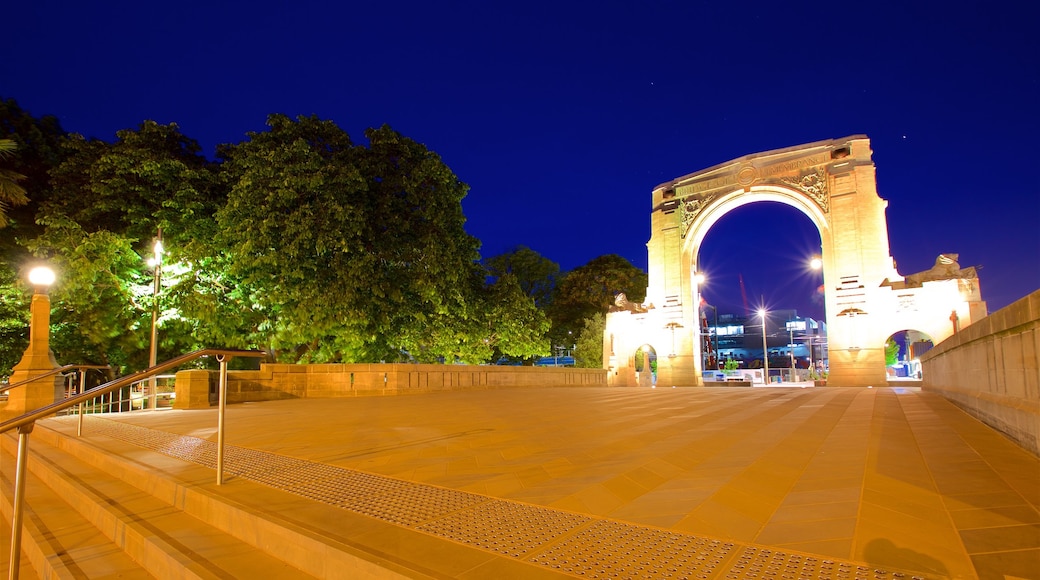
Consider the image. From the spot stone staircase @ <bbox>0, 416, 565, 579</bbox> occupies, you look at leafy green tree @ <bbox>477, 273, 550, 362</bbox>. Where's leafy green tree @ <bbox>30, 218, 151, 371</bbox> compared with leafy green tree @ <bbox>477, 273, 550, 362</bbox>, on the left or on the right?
left

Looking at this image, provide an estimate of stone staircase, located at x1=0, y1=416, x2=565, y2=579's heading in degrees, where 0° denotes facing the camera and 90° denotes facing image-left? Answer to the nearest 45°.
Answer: approximately 45°

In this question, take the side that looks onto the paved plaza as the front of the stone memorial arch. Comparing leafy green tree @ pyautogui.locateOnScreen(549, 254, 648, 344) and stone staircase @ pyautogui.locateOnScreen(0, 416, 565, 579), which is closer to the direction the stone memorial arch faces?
the stone staircase

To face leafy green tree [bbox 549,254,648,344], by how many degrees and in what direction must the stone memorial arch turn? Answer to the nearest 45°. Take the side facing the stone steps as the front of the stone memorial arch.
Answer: approximately 90° to its right

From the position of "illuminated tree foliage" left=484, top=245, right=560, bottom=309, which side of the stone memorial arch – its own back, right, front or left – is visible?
right

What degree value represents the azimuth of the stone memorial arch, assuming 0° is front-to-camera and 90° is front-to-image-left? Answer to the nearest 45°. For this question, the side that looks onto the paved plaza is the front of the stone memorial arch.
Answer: approximately 45°
